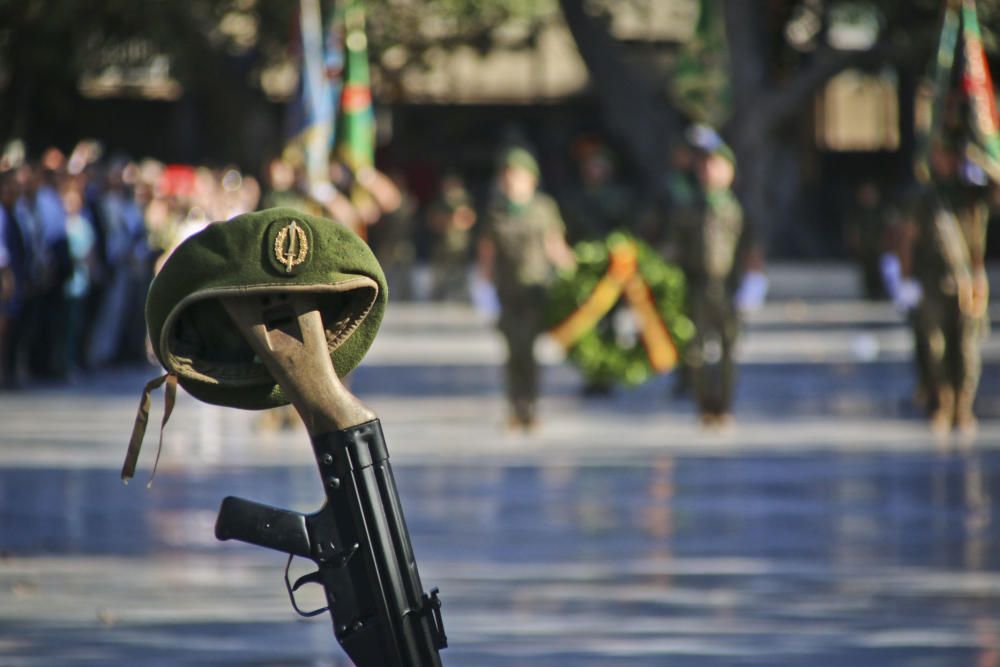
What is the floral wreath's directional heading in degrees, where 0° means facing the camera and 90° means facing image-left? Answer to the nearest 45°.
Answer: approximately 0°

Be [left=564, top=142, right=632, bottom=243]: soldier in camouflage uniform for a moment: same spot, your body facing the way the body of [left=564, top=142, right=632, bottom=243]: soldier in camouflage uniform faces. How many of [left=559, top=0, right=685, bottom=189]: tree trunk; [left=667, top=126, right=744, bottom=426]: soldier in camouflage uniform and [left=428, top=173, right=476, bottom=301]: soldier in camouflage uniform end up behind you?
2

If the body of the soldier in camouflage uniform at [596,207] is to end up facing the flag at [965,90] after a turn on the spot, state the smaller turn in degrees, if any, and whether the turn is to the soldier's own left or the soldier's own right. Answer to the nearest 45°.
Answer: approximately 45° to the soldier's own left

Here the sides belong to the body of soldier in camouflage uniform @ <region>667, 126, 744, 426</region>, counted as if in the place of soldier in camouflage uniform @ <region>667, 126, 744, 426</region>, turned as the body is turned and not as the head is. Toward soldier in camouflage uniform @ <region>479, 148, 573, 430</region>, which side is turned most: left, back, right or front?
right

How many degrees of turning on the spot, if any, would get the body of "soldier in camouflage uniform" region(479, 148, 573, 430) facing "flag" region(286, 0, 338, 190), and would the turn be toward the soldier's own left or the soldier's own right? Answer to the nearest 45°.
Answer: approximately 135° to the soldier's own right

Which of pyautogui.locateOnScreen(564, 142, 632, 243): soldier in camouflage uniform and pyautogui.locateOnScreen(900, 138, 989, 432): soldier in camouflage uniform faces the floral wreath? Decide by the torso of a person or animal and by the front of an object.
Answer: pyautogui.locateOnScreen(564, 142, 632, 243): soldier in camouflage uniform

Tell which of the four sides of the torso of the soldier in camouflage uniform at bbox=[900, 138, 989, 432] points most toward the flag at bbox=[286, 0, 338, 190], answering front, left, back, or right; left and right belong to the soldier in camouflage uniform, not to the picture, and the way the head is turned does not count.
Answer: right
